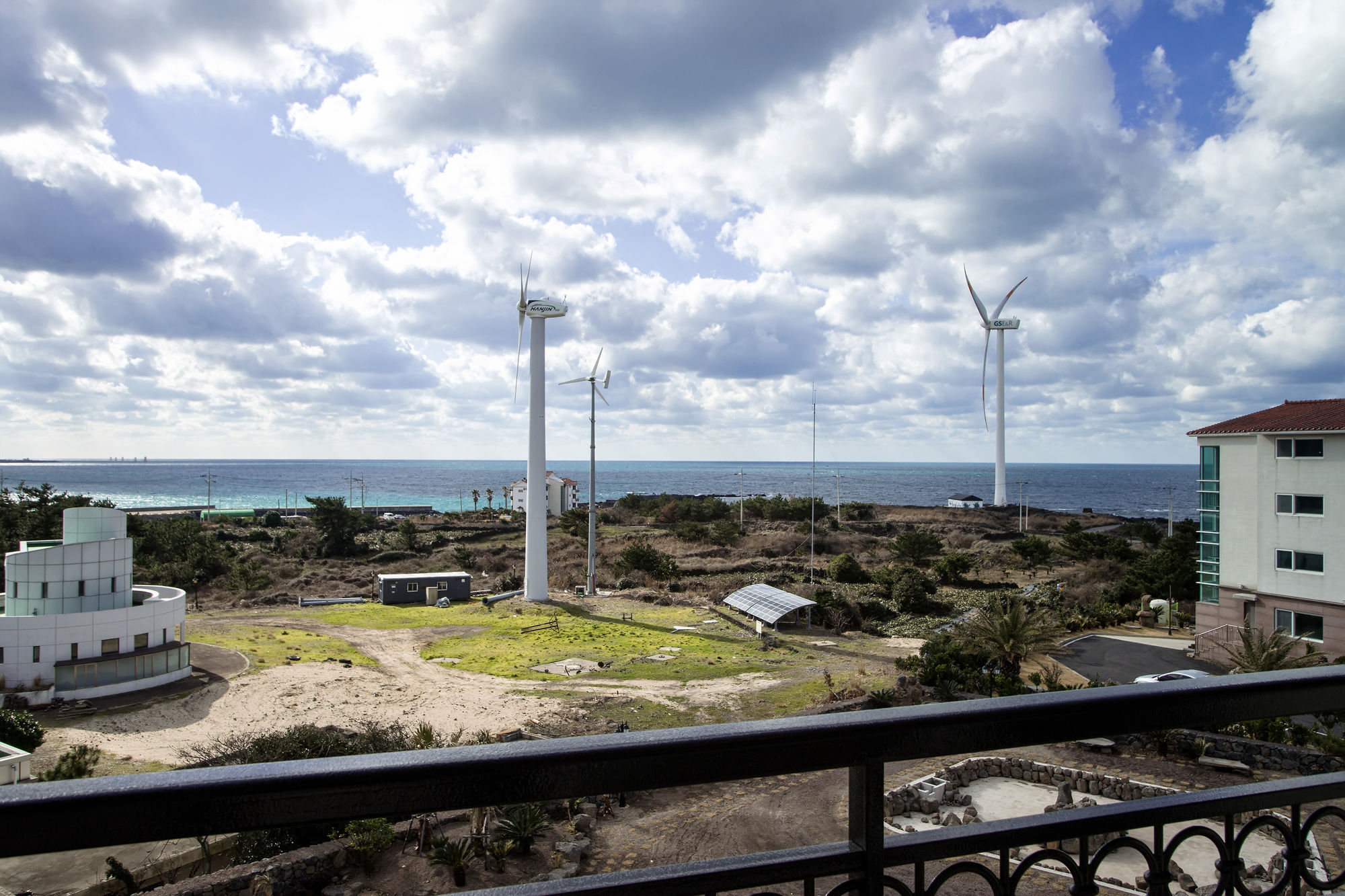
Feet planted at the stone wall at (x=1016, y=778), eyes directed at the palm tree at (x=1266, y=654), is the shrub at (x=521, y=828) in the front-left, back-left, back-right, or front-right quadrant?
back-left

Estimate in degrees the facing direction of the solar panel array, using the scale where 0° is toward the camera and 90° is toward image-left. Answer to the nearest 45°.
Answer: approximately 45°

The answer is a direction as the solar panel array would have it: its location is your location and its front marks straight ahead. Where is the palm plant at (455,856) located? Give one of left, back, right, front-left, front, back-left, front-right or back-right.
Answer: front-left

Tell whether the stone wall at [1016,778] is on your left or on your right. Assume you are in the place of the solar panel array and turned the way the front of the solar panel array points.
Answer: on your left

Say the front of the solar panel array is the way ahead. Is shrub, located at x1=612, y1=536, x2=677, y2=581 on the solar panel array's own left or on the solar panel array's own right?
on the solar panel array's own right

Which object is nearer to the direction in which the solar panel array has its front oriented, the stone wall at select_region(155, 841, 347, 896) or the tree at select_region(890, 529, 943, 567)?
the stone wall

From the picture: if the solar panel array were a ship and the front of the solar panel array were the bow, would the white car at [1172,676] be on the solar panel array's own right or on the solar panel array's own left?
on the solar panel array's own left

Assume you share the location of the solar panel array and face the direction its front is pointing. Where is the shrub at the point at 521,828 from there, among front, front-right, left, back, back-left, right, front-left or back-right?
front-left

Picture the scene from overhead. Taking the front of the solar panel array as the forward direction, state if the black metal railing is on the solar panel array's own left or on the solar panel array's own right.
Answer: on the solar panel array's own left

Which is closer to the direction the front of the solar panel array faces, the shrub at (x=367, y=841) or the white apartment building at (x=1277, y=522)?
the shrub

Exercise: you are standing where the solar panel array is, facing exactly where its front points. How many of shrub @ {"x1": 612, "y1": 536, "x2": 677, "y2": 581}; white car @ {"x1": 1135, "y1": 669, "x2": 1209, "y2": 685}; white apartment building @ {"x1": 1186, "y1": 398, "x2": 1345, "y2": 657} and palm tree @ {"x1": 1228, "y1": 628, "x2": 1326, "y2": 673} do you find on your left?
3

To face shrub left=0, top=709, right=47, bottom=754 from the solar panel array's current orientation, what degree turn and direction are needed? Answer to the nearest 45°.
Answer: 0° — it already faces it

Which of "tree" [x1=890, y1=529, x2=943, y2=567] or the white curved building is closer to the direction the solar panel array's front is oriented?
the white curved building

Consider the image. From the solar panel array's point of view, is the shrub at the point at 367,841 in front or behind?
in front

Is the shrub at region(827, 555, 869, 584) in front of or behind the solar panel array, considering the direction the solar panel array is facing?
behind
